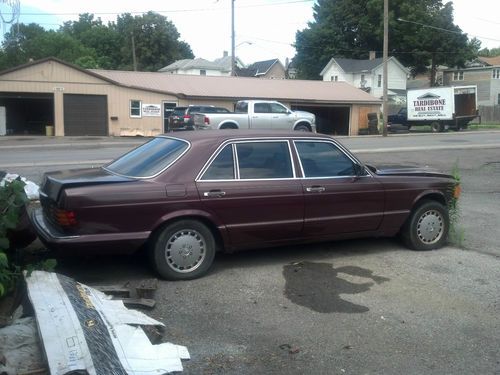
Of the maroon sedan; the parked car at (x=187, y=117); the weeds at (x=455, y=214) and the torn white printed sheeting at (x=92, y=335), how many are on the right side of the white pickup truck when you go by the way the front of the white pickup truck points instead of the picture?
3

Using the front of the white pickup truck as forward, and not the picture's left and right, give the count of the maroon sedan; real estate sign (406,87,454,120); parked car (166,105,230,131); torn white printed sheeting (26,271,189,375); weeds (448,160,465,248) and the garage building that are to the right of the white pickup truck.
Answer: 3

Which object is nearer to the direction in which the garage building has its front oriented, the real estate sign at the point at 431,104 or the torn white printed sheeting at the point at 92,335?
the torn white printed sheeting

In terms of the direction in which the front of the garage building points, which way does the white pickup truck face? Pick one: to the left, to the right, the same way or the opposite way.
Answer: to the left

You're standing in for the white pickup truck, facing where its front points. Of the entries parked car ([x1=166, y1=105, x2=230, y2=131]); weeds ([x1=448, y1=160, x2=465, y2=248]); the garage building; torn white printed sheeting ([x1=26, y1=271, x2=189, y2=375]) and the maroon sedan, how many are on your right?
3

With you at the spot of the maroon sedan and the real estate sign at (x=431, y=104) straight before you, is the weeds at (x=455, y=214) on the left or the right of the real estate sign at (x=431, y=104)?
right

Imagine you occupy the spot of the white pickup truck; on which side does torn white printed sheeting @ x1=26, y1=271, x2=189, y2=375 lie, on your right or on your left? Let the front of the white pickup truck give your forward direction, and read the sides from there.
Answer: on your right

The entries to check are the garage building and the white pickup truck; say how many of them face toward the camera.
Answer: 1

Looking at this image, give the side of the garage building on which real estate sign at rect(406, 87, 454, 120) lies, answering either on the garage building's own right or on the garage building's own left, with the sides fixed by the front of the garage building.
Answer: on the garage building's own left

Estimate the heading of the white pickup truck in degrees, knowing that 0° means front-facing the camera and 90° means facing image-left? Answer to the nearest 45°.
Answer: approximately 270°

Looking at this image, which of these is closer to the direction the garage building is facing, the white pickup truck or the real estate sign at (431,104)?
the white pickup truck

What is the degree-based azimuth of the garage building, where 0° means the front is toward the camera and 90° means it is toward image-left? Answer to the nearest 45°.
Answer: approximately 0°

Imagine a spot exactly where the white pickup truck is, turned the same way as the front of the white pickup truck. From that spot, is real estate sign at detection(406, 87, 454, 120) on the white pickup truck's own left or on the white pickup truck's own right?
on the white pickup truck's own left

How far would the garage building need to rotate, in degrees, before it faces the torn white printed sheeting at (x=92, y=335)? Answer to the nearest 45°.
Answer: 0° — it already faces it
